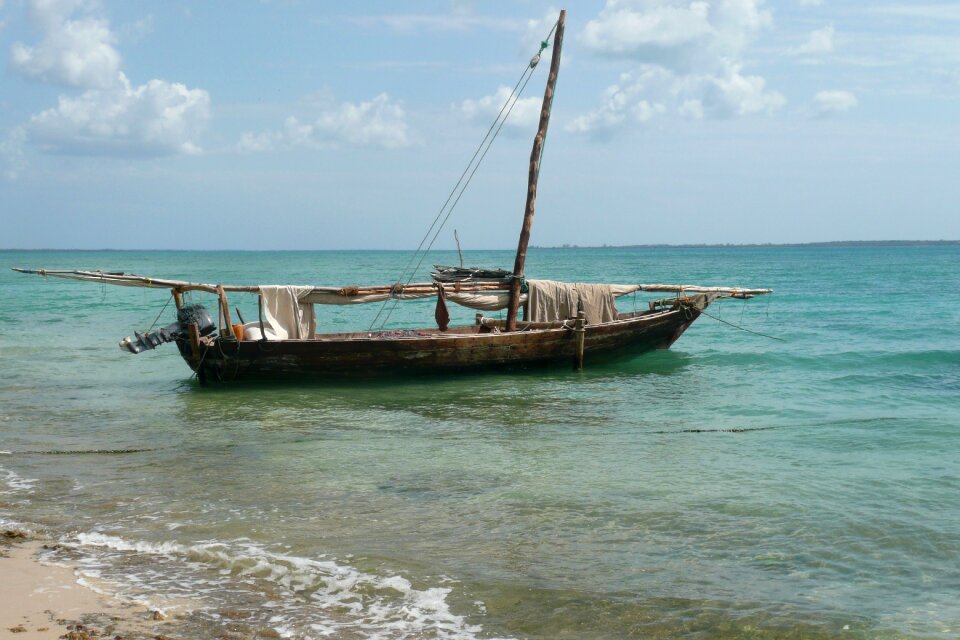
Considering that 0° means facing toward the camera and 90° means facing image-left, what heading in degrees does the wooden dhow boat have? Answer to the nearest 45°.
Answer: approximately 270°
